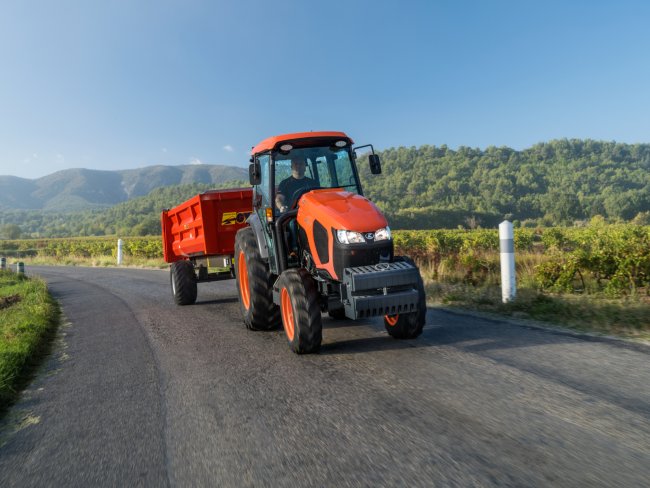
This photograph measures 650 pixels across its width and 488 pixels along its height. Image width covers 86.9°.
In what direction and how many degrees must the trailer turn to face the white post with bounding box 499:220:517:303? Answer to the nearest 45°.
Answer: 0° — it already faces it

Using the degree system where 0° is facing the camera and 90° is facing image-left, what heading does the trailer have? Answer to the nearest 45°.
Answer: approximately 315°

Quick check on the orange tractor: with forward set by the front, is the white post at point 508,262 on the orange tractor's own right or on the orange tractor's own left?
on the orange tractor's own left

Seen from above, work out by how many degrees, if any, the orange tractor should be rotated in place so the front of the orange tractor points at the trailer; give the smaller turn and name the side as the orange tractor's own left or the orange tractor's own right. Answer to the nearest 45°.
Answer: approximately 180°
